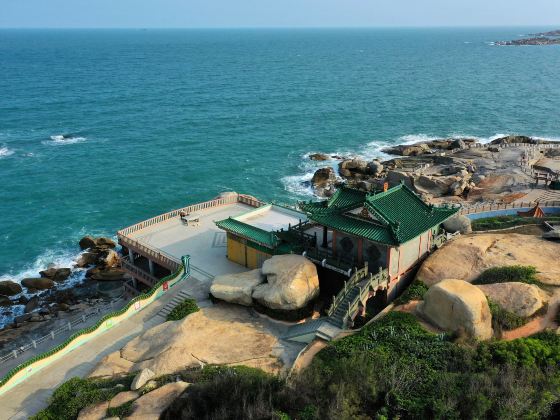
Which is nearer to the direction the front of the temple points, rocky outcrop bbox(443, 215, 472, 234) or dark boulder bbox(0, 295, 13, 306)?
the dark boulder

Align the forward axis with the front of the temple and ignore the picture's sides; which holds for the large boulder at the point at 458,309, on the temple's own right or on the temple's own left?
on the temple's own left

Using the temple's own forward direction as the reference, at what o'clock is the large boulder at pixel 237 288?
The large boulder is roughly at 1 o'clock from the temple.

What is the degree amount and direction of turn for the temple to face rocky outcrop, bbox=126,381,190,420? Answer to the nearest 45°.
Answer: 0° — it already faces it

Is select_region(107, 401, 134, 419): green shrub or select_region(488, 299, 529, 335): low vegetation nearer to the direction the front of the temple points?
the green shrub

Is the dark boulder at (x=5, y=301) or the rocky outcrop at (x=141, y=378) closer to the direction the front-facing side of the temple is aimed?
the rocky outcrop

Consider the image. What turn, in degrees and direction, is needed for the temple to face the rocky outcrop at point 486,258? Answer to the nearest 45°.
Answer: approximately 135° to its left

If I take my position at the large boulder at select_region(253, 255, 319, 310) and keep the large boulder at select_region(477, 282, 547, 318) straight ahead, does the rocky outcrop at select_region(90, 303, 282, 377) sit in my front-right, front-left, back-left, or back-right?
back-right

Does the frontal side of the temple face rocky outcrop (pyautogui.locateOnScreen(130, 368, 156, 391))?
yes

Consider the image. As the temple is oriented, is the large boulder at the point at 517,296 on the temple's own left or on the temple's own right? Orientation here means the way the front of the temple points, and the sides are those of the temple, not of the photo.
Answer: on the temple's own left

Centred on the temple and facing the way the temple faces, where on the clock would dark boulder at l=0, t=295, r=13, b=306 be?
The dark boulder is roughly at 2 o'clock from the temple.

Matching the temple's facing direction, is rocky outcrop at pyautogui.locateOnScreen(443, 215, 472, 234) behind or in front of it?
behind

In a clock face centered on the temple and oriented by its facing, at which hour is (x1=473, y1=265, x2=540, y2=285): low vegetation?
The low vegetation is roughly at 8 o'clock from the temple.
